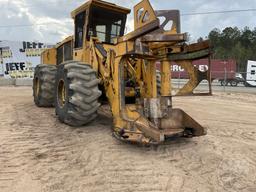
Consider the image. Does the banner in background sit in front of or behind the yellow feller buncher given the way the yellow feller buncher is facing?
behind

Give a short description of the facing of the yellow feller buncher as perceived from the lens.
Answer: facing the viewer and to the right of the viewer
